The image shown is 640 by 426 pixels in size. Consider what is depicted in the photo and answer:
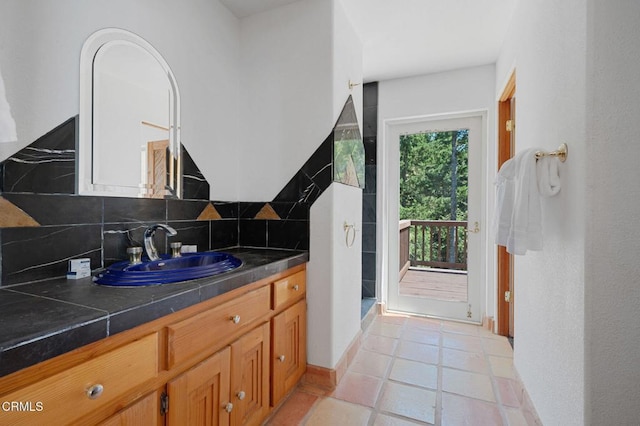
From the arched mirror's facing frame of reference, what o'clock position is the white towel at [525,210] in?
The white towel is roughly at 12 o'clock from the arched mirror.

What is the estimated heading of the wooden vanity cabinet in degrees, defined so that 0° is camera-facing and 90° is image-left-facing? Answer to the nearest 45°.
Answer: approximately 315°

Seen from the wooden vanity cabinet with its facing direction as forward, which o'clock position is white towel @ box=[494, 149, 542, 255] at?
The white towel is roughly at 11 o'clock from the wooden vanity cabinet.

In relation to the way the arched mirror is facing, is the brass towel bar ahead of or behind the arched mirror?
ahead

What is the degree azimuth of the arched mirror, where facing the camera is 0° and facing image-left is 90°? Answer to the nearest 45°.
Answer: approximately 315°

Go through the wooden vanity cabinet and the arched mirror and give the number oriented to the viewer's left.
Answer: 0
